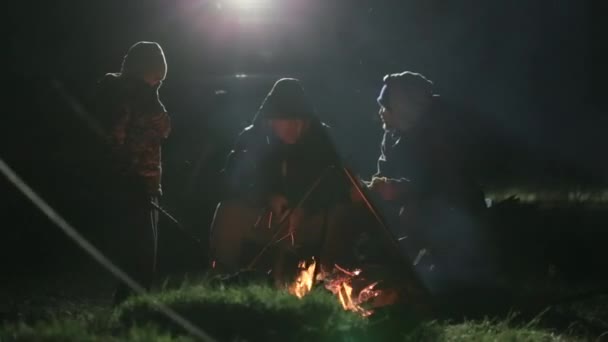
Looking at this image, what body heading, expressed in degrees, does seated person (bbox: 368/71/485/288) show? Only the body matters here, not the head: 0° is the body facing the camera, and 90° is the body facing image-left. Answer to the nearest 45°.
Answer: approximately 90°

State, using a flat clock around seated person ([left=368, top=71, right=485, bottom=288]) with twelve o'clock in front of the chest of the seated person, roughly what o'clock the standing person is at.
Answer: The standing person is roughly at 11 o'clock from the seated person.

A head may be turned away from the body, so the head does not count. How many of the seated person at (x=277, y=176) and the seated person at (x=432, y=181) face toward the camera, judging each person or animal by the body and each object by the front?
1

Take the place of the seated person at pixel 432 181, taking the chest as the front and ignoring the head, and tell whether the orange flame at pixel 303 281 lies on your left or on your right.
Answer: on your left

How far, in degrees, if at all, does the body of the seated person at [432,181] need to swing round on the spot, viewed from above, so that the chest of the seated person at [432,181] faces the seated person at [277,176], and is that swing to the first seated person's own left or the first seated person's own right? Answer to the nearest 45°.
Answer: approximately 45° to the first seated person's own left

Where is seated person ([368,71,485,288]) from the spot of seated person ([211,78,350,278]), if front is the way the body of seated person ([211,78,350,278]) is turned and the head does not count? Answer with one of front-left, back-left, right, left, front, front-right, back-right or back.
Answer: back-left

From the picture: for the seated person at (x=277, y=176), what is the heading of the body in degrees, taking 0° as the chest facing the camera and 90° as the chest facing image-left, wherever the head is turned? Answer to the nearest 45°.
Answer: approximately 0°

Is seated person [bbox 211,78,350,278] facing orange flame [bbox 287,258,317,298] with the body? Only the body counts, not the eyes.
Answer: yes

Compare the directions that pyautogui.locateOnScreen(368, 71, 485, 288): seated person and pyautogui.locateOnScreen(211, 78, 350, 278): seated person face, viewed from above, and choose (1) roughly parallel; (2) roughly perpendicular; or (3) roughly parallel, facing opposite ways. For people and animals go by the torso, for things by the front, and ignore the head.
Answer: roughly perpendicular
